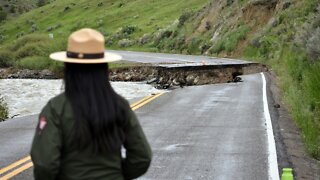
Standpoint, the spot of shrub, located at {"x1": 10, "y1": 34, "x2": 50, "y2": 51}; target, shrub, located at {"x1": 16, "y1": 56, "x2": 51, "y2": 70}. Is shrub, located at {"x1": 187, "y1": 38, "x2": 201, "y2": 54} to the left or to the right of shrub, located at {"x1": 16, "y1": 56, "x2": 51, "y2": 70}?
left

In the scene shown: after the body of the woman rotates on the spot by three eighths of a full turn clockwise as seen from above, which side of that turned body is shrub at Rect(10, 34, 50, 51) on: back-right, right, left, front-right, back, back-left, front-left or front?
back-left

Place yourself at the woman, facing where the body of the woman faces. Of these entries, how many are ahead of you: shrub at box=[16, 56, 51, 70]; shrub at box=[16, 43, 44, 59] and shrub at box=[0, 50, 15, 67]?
3

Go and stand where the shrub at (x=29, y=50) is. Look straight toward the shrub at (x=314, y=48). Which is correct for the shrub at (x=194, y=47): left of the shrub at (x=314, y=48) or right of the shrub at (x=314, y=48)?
left

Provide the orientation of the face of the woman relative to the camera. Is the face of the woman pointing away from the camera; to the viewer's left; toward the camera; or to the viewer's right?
away from the camera

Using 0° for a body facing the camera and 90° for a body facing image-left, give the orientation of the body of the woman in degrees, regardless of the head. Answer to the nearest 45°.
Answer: approximately 180°

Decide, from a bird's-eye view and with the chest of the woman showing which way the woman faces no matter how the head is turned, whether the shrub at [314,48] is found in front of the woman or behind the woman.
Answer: in front

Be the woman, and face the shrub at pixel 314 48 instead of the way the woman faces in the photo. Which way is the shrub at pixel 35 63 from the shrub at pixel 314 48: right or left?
left

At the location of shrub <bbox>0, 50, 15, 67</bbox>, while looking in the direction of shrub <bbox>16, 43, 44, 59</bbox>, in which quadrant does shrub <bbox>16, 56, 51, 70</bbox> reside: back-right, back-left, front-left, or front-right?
front-right

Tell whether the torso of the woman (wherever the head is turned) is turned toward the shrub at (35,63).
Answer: yes

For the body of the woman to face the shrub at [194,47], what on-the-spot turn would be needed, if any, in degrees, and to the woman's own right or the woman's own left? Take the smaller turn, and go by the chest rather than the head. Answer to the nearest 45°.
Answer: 0° — they already face it

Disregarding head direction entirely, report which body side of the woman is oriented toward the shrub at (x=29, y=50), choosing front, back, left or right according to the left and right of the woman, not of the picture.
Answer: front
